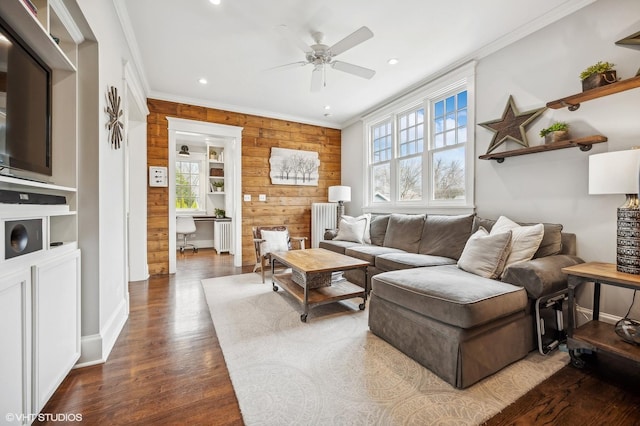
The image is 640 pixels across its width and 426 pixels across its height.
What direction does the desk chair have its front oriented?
away from the camera

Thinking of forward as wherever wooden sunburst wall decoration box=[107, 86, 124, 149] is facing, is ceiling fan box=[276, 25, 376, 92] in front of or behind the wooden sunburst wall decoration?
in front

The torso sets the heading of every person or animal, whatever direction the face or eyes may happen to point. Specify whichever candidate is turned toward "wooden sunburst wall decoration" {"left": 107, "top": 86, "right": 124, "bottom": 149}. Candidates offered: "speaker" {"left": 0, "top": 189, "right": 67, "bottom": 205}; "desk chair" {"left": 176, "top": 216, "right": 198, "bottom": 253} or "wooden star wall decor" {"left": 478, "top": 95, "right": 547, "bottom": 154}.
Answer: the wooden star wall decor

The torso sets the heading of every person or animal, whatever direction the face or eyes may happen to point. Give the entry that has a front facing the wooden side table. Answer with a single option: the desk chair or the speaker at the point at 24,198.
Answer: the speaker

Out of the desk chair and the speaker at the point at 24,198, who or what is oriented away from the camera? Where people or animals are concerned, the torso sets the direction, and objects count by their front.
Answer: the desk chair

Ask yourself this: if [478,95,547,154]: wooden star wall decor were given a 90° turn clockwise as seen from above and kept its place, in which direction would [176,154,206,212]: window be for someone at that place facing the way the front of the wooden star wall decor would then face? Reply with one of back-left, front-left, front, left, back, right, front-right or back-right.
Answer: front-left

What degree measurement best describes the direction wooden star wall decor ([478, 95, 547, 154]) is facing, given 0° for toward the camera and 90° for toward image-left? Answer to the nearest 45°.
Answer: approximately 45°

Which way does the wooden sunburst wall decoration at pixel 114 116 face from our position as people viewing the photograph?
facing to the right of the viewer
